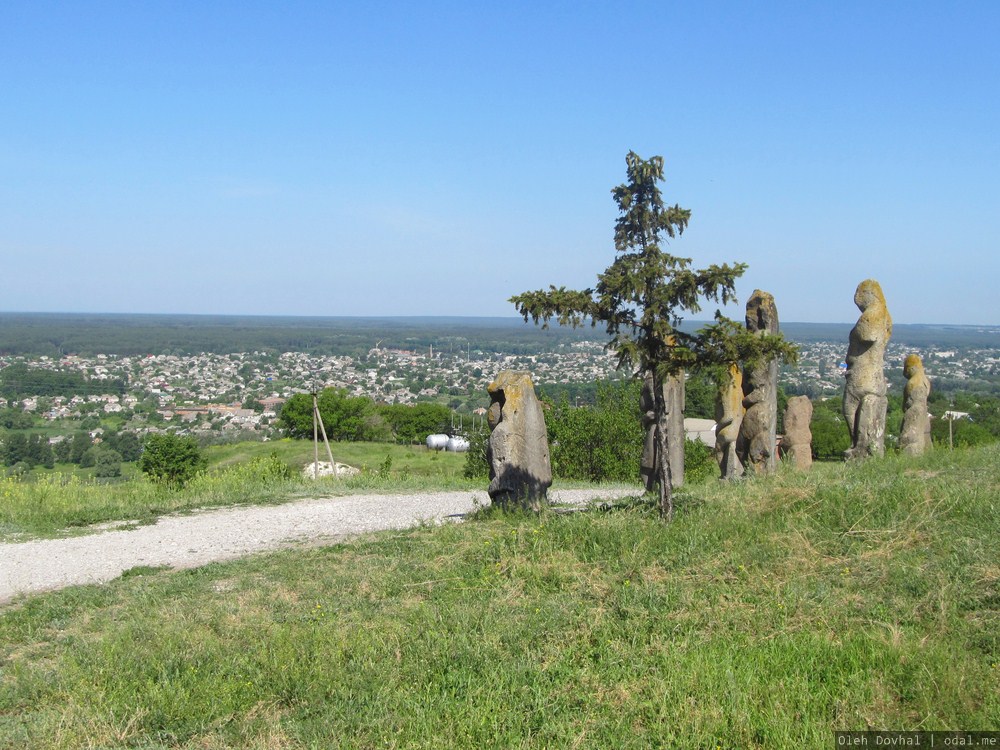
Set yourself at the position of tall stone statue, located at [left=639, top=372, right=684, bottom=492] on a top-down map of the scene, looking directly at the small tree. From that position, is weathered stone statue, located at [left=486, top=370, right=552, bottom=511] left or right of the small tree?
right

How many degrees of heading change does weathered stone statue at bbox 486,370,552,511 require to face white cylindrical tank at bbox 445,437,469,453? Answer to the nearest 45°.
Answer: approximately 90° to its right

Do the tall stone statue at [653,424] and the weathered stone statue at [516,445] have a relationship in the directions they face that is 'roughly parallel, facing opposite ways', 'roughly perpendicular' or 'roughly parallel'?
roughly parallel

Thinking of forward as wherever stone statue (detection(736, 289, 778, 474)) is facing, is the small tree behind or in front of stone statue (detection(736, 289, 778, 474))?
in front

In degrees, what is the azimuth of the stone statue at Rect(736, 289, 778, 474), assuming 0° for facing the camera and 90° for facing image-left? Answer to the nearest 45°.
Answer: approximately 45°

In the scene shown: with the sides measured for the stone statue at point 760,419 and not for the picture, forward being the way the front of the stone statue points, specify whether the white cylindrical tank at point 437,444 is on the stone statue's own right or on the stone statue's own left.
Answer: on the stone statue's own right

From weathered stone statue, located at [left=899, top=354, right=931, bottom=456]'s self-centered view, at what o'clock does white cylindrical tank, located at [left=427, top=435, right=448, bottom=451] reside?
The white cylindrical tank is roughly at 3 o'clock from the weathered stone statue.
